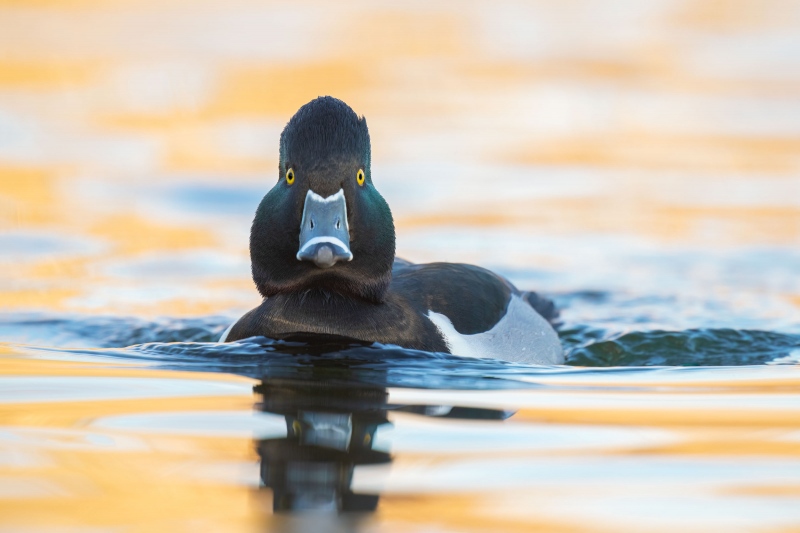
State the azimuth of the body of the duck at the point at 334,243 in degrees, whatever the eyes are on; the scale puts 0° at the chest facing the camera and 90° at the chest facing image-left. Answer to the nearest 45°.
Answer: approximately 45°
